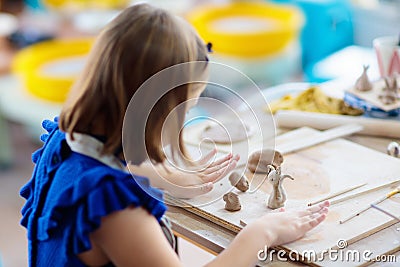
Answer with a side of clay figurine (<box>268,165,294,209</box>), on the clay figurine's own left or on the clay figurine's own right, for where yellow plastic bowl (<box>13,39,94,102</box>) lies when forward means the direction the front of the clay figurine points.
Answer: on the clay figurine's own right

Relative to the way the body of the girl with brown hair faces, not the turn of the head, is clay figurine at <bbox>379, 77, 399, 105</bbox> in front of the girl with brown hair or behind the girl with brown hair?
in front

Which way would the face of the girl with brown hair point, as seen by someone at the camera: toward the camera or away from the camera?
away from the camera

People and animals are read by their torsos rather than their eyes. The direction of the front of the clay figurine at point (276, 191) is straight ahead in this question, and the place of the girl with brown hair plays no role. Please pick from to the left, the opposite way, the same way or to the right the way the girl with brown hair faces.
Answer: the opposite way

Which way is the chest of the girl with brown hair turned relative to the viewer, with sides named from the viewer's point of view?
facing away from the viewer and to the right of the viewer

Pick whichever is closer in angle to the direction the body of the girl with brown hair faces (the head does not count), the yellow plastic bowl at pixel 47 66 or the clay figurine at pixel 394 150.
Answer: the clay figurine

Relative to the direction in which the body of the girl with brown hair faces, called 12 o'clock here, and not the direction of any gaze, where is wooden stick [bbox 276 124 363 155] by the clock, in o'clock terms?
The wooden stick is roughly at 12 o'clock from the girl with brown hair.

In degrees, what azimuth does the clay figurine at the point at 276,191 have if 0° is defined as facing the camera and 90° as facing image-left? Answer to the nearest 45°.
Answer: approximately 45°
